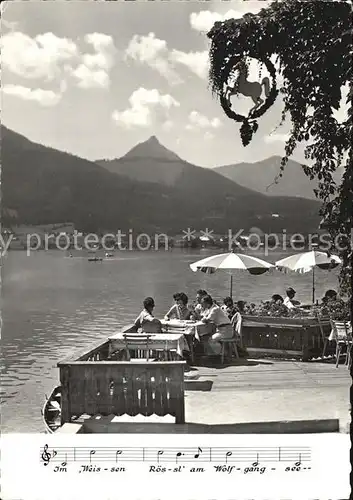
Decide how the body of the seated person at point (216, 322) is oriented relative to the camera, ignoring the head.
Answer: to the viewer's left
